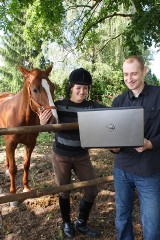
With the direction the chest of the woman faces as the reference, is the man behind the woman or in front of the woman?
in front

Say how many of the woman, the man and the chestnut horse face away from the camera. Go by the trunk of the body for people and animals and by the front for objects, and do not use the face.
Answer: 0

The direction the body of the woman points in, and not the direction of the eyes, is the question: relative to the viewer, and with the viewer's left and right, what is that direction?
facing the viewer

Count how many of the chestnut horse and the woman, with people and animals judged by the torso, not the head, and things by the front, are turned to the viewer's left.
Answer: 0

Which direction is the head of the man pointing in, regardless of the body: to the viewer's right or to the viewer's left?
to the viewer's left

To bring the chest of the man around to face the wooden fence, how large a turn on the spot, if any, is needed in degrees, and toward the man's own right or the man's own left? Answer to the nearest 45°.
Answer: approximately 45° to the man's own right

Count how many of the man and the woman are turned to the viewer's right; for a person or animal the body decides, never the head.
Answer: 0

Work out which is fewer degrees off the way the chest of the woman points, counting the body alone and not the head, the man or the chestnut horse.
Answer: the man

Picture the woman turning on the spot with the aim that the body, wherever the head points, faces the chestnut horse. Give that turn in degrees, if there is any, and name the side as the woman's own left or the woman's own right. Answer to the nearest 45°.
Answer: approximately 135° to the woman's own right

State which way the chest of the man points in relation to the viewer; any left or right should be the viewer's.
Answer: facing the viewer and to the left of the viewer

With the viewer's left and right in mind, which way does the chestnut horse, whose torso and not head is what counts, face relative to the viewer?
facing the viewer and to the right of the viewer

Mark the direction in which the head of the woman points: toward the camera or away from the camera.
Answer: toward the camera
